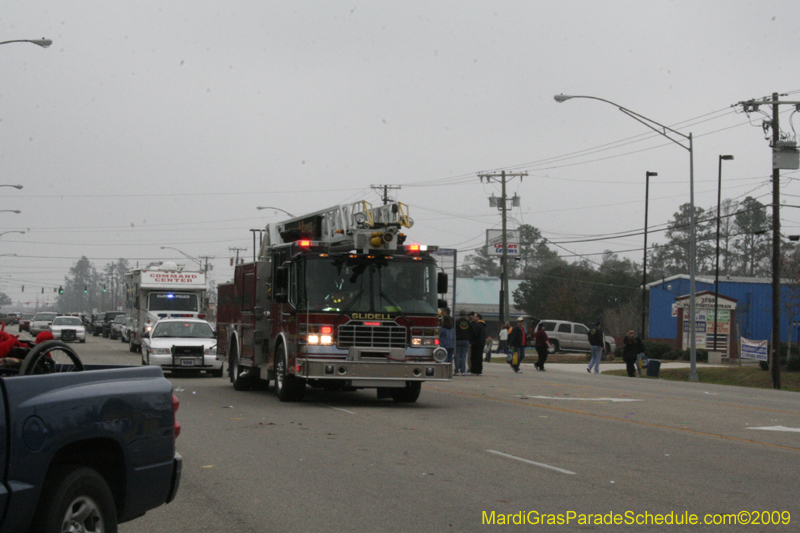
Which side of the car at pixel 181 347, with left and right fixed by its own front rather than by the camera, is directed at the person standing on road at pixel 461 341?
left

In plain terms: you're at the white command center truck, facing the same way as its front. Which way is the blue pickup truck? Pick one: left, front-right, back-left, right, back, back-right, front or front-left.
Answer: front

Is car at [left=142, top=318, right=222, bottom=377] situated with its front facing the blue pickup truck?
yes

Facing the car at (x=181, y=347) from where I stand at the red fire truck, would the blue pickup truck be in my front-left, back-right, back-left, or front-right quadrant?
back-left

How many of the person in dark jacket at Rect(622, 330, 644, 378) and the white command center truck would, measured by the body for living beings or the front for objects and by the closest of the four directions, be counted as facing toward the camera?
2

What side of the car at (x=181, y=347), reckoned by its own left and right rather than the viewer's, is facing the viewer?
front

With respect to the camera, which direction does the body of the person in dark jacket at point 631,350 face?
toward the camera

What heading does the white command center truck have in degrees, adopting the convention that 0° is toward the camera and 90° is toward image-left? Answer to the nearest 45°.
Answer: approximately 0°

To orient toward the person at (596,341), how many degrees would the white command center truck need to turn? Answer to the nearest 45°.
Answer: approximately 45° to its left

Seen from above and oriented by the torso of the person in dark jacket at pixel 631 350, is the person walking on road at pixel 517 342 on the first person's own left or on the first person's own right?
on the first person's own right

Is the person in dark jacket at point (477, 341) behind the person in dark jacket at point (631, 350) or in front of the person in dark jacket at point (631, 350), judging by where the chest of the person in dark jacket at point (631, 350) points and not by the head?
in front

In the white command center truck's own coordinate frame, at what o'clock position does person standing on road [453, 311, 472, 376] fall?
The person standing on road is roughly at 11 o'clock from the white command center truck.

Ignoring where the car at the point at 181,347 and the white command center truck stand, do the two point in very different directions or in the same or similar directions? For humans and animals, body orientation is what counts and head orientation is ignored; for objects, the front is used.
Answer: same or similar directions

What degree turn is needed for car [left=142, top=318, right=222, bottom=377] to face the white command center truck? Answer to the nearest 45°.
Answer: approximately 180°

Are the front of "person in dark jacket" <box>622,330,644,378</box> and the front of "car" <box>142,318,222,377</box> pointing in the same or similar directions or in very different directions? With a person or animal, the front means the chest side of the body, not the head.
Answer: same or similar directions
